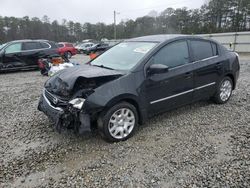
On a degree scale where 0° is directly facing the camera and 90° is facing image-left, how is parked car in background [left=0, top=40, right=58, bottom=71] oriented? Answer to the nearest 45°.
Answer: approximately 90°

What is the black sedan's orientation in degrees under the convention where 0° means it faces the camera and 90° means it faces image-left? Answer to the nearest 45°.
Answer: approximately 45°

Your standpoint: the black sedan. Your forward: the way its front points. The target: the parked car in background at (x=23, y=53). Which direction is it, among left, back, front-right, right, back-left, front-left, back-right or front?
right

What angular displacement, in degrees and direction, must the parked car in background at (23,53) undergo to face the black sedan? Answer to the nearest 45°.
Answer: approximately 90° to its left
